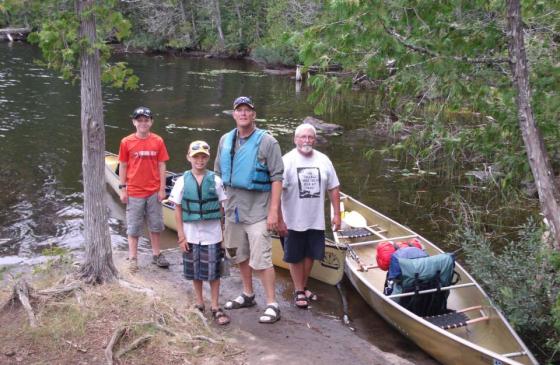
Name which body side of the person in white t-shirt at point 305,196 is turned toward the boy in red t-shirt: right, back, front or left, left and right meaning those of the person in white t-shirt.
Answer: right

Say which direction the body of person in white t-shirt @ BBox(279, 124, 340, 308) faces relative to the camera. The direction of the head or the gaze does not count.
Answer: toward the camera

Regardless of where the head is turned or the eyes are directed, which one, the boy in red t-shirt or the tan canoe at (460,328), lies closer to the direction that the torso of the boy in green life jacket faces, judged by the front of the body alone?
the tan canoe

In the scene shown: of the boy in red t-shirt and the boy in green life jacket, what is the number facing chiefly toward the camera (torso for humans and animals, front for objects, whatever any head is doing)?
2

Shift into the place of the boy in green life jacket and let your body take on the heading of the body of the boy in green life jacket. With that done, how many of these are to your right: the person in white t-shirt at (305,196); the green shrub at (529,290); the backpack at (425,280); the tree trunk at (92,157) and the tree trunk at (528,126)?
1

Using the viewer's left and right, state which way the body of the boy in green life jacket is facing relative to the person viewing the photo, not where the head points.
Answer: facing the viewer

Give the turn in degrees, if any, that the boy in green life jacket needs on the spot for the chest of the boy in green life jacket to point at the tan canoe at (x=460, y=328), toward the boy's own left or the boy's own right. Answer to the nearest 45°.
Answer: approximately 90° to the boy's own left

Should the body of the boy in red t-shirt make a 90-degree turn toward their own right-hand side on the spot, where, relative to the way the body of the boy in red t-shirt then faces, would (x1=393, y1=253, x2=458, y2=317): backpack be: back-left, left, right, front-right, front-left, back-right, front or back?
back-left

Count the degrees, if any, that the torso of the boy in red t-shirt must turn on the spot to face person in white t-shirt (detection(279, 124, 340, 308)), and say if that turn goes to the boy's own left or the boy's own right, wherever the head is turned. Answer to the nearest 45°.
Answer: approximately 45° to the boy's own left

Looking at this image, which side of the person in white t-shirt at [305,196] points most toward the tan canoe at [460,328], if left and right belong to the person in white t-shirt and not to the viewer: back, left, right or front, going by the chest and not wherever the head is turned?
left

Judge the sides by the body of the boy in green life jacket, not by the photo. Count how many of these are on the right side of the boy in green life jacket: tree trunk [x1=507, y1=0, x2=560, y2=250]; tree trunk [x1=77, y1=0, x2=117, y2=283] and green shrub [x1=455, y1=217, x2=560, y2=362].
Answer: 1

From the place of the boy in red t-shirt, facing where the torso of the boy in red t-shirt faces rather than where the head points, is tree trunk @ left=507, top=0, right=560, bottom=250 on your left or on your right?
on your left

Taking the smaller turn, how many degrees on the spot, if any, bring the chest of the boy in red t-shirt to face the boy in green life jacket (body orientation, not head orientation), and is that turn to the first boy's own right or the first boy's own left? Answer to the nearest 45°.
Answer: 0° — they already face them

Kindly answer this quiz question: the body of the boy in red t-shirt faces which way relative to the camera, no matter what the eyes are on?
toward the camera

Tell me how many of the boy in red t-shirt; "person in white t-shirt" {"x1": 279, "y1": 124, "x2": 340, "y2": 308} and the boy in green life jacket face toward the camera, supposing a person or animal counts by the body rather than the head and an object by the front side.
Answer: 3
